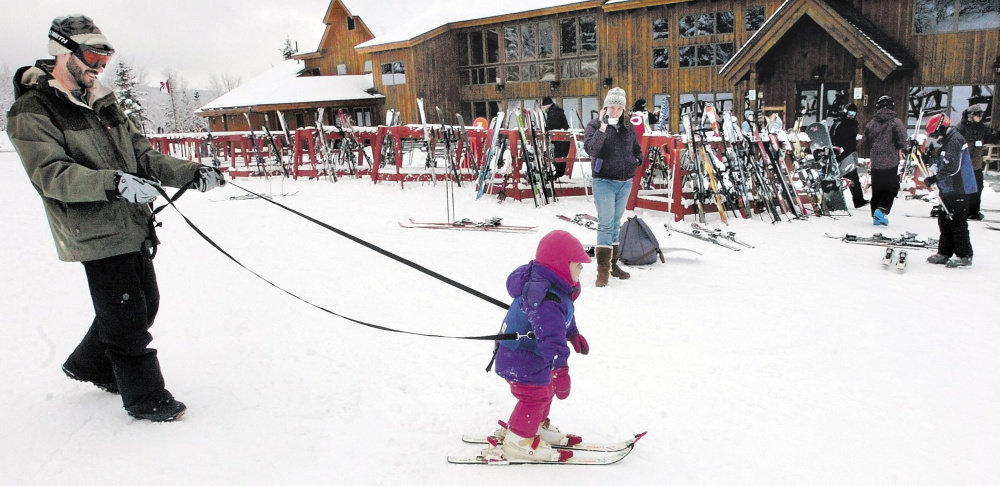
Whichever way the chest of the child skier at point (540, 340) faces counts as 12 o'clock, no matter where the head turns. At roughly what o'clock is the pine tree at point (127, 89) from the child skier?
The pine tree is roughly at 8 o'clock from the child skier.

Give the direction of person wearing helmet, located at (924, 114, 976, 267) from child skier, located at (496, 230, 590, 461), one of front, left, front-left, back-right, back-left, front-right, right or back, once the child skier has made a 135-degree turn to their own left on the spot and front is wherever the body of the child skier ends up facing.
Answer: right

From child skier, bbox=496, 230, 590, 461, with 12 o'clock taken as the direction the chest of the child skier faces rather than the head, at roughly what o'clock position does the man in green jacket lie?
The man in green jacket is roughly at 6 o'clock from the child skier.

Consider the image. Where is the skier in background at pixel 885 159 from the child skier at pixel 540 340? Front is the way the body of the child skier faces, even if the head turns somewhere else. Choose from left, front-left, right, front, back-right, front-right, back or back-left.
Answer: front-left

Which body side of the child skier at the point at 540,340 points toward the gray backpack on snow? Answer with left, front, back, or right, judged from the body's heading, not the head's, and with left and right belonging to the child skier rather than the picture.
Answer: left

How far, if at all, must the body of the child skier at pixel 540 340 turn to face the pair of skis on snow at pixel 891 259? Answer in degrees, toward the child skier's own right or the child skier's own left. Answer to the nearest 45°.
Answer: approximately 45° to the child skier's own left

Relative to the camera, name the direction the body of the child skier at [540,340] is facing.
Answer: to the viewer's right

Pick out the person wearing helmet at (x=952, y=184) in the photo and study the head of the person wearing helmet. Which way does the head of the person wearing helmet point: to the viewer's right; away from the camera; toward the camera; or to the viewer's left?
to the viewer's left

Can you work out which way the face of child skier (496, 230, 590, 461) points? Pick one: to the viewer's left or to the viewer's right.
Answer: to the viewer's right

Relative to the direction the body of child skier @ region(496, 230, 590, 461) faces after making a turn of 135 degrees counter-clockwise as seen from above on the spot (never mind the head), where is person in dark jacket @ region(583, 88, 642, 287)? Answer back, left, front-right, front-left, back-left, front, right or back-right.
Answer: front-right

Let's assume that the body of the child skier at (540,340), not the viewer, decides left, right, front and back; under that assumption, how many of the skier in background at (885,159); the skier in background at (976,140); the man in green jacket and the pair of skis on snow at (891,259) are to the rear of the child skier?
1

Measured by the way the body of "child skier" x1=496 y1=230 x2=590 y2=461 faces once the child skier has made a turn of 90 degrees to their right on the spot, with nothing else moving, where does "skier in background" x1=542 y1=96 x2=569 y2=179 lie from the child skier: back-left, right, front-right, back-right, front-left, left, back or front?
back
